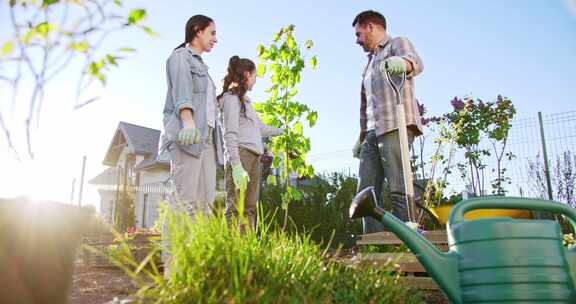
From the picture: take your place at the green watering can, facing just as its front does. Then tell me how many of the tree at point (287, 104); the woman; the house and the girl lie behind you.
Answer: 0

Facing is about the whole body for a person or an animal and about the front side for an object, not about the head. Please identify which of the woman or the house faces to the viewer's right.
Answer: the woman

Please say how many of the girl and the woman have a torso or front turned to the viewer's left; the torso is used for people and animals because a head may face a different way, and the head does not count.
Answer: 0

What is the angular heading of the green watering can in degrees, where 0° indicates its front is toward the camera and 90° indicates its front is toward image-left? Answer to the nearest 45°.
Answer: approximately 90°

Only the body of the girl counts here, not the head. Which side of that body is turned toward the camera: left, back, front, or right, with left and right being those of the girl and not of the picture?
right

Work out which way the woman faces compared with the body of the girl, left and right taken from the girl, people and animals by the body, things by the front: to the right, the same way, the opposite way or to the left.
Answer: the same way

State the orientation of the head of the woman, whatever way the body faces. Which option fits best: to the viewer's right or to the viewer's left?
to the viewer's right

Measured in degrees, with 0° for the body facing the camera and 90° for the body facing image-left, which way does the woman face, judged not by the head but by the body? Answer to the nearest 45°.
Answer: approximately 270°

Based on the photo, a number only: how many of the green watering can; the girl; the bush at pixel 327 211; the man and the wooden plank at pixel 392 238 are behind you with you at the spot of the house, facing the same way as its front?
0

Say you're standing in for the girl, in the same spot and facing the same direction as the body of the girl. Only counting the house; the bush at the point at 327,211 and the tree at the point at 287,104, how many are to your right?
0

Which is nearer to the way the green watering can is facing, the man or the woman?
the woman

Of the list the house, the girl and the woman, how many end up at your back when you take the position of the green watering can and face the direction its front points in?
0

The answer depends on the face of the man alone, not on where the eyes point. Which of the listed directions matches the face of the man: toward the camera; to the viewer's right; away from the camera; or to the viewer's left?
to the viewer's left

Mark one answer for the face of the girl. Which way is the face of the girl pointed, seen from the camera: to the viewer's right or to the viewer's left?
to the viewer's right

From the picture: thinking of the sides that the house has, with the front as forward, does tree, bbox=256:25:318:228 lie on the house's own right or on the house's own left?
on the house's own left
